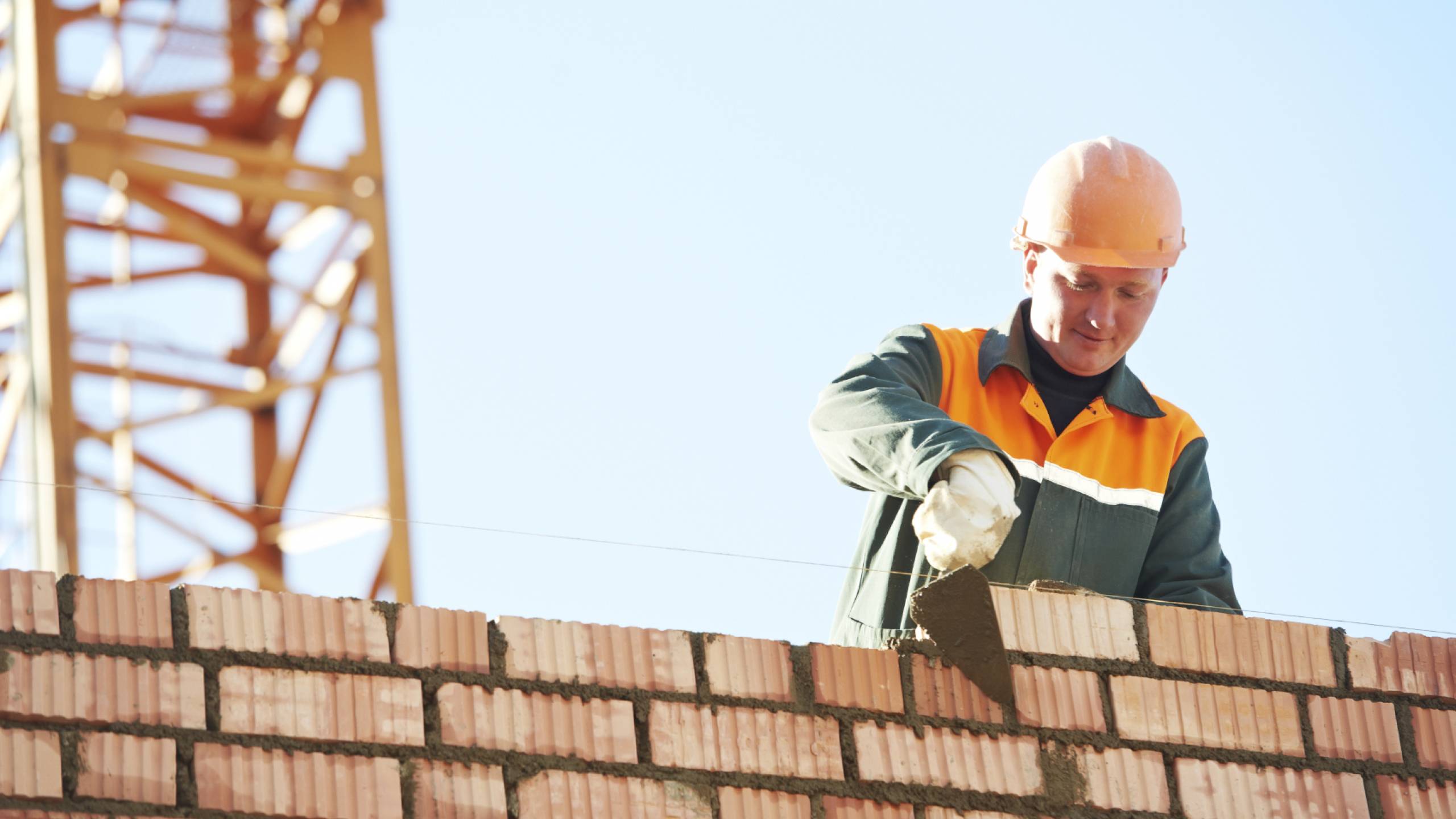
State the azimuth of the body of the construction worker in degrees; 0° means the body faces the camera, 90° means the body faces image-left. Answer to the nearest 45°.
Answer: approximately 0°
